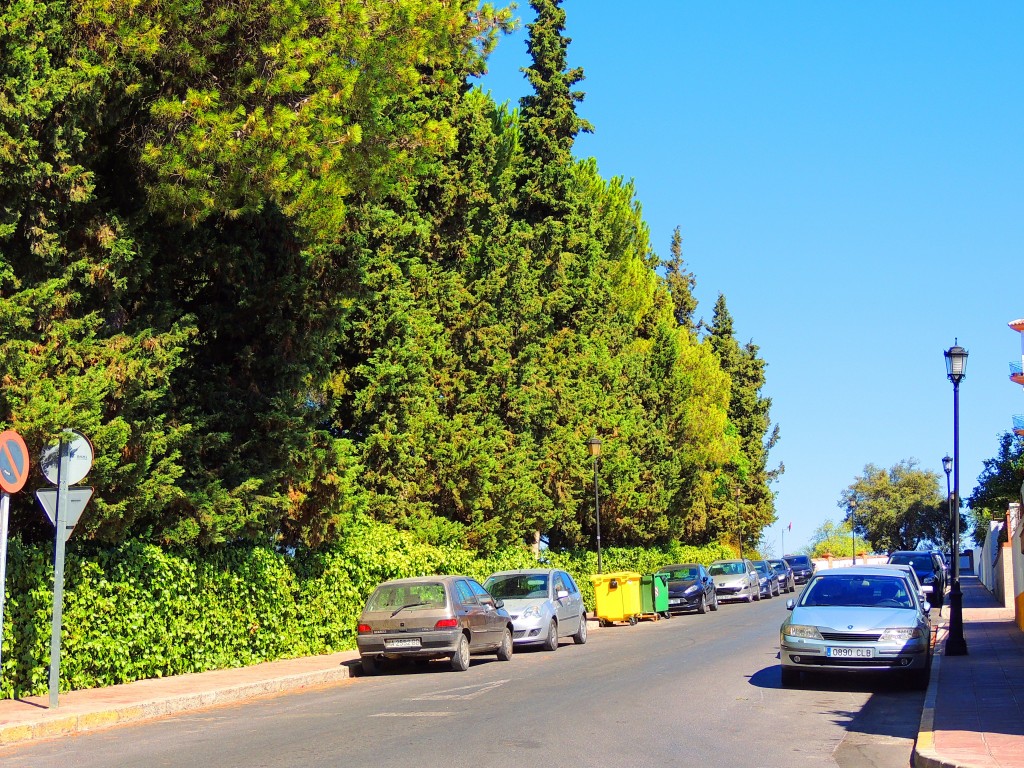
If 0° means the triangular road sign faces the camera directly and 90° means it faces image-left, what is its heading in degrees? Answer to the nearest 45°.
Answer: approximately 180°

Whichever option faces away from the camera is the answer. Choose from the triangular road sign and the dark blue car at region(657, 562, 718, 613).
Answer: the triangular road sign

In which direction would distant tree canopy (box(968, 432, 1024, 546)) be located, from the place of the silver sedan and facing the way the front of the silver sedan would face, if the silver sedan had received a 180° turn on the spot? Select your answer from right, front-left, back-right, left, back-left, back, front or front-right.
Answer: front

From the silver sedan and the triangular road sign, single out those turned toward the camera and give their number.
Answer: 1

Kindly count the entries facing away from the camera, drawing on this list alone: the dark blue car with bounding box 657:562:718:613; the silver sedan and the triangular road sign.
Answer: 1

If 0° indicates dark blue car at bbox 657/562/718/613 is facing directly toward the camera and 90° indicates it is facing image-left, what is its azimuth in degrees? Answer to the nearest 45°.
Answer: approximately 45°

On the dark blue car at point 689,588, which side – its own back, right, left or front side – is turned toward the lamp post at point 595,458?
front

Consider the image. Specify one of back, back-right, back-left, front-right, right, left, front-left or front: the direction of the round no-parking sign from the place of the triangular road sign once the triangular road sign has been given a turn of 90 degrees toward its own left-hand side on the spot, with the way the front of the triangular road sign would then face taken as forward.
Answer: front-left

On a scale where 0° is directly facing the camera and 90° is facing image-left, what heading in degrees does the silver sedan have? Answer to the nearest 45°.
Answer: approximately 0°

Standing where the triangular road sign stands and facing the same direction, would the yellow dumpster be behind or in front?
in front

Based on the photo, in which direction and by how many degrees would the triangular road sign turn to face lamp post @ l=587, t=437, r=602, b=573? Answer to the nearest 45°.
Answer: approximately 45° to its right

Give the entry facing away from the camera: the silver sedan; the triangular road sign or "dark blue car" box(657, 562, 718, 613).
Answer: the triangular road sign

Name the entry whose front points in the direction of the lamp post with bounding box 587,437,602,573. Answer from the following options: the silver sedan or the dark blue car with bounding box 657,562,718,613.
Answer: the dark blue car
